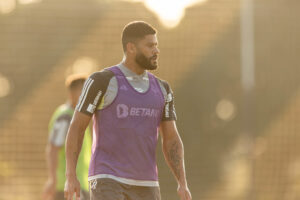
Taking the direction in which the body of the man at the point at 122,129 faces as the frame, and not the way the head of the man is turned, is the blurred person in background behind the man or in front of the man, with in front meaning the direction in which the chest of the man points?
behind

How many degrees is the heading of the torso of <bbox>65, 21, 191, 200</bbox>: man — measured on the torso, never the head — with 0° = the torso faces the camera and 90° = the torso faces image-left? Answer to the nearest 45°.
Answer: approximately 315°
